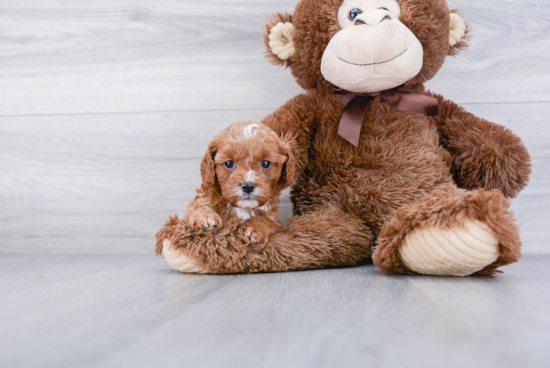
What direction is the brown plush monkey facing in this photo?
toward the camera
